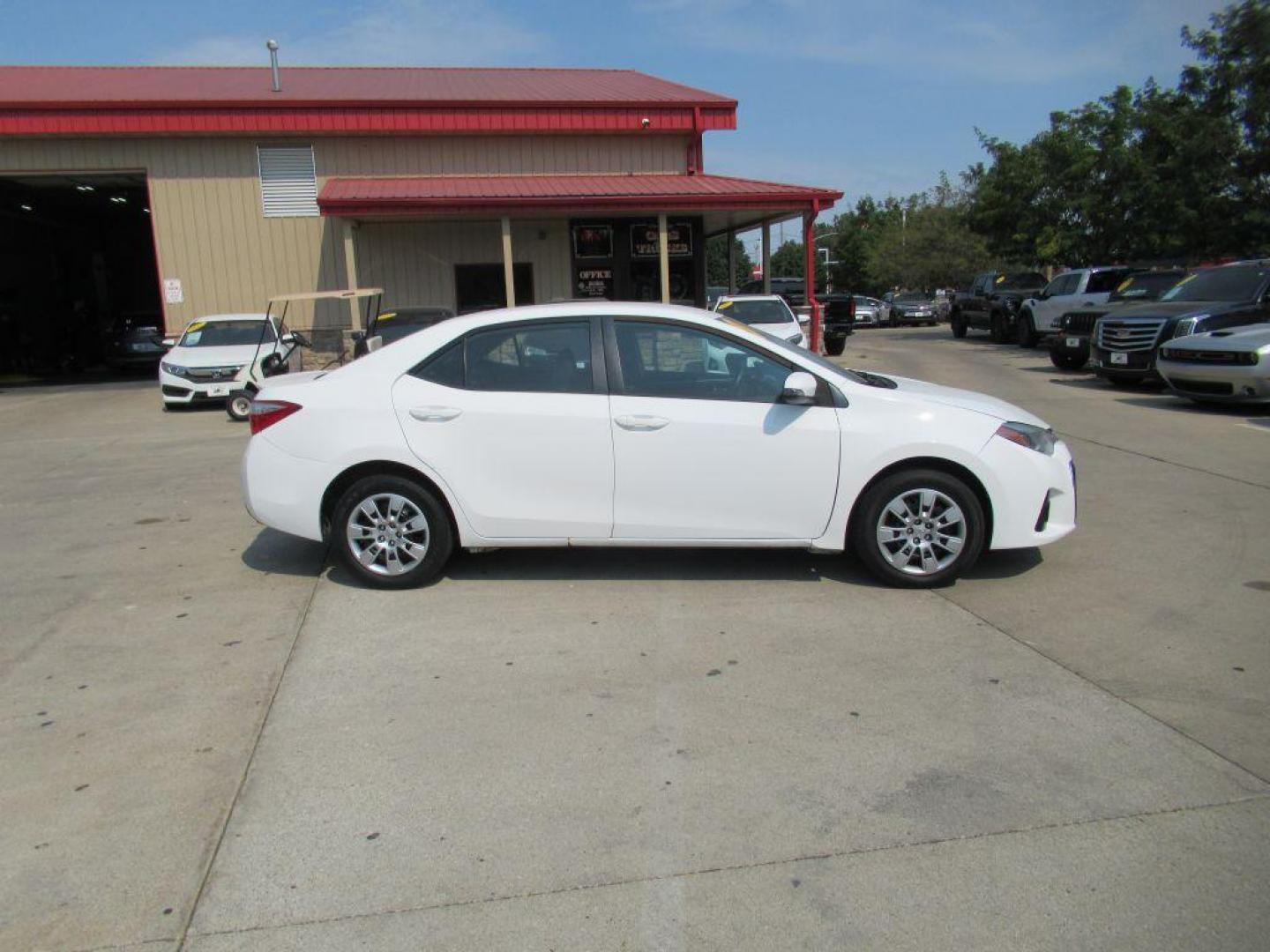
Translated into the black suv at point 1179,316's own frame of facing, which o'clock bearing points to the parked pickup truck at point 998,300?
The parked pickup truck is roughly at 4 o'clock from the black suv.

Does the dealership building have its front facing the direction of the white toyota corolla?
yes

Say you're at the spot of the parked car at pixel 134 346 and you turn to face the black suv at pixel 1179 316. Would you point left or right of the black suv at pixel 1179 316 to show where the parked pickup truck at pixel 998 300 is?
left

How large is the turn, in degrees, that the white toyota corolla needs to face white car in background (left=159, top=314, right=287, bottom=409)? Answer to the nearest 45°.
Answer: approximately 135° to its left

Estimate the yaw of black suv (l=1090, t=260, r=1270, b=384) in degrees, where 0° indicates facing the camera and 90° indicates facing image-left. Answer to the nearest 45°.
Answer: approximately 45°

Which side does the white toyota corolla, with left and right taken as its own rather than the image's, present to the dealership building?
left

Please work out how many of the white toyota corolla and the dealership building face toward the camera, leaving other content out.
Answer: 1

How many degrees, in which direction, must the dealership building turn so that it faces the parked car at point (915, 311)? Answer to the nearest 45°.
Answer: approximately 135° to its left

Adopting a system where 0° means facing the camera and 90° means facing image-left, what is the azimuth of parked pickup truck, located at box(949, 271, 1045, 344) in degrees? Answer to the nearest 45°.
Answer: approximately 315°

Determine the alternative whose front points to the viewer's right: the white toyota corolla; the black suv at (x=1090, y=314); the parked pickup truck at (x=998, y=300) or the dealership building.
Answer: the white toyota corolla

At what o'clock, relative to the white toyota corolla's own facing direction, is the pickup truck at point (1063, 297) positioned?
The pickup truck is roughly at 10 o'clock from the white toyota corolla.

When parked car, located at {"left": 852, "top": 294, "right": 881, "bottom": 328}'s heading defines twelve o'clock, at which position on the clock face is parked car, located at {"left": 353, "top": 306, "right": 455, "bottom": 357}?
parked car, located at {"left": 353, "top": 306, "right": 455, "bottom": 357} is roughly at 2 o'clock from parked car, located at {"left": 852, "top": 294, "right": 881, "bottom": 328}.

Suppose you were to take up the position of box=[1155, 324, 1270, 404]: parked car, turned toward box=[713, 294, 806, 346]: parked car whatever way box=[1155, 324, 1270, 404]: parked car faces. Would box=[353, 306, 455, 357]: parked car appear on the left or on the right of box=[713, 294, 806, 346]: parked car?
left

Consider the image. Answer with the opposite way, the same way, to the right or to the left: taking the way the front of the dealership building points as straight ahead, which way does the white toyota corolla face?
to the left
